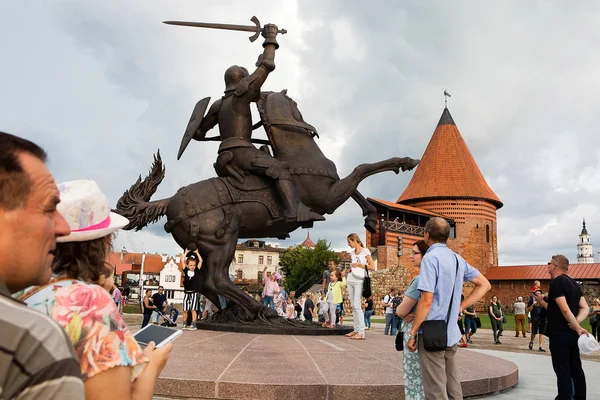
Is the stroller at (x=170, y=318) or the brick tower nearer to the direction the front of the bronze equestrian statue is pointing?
the brick tower

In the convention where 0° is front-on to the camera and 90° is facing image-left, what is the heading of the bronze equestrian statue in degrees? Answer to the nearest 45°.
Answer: approximately 270°

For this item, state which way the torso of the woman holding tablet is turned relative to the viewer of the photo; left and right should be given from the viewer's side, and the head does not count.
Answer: facing away from the viewer and to the right of the viewer

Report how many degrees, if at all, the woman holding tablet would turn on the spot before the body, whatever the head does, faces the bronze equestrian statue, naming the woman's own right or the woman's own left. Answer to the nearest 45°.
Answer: approximately 45° to the woman's own left

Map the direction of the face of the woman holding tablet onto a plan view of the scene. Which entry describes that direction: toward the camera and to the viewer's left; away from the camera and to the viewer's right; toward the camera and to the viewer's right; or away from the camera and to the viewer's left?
away from the camera and to the viewer's right

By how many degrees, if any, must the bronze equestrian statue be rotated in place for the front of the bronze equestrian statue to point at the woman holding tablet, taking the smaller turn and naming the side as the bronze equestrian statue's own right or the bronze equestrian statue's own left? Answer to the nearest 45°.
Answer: approximately 90° to the bronze equestrian statue's own right

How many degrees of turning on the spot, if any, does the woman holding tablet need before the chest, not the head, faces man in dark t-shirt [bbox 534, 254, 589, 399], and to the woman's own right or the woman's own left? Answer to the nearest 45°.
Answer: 0° — they already face them
